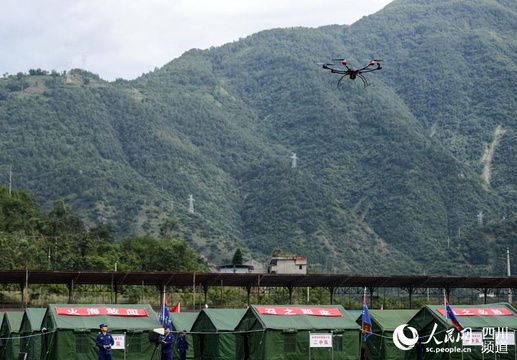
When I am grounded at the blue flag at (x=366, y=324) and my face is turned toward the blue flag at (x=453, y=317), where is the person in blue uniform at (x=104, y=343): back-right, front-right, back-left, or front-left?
back-right

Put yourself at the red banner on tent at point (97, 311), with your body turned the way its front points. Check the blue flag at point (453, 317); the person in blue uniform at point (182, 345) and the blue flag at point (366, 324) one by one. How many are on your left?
3

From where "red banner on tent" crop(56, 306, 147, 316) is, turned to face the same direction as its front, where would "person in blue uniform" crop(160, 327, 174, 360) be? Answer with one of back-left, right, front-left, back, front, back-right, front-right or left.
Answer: front-left

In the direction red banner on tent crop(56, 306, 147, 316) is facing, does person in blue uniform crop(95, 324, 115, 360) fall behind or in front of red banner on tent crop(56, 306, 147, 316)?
in front

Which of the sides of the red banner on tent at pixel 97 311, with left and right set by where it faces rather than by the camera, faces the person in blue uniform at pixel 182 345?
left

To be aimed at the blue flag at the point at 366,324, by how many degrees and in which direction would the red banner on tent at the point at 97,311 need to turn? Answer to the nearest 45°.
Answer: approximately 90° to its left

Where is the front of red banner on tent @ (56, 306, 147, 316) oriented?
toward the camera

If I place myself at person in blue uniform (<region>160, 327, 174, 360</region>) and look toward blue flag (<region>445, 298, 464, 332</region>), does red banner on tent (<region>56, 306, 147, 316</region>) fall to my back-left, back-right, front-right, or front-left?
back-left

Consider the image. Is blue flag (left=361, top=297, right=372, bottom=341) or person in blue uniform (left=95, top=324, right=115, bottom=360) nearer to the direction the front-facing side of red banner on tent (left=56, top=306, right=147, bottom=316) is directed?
the person in blue uniform

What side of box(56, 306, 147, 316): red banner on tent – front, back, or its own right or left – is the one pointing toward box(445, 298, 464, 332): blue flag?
left
